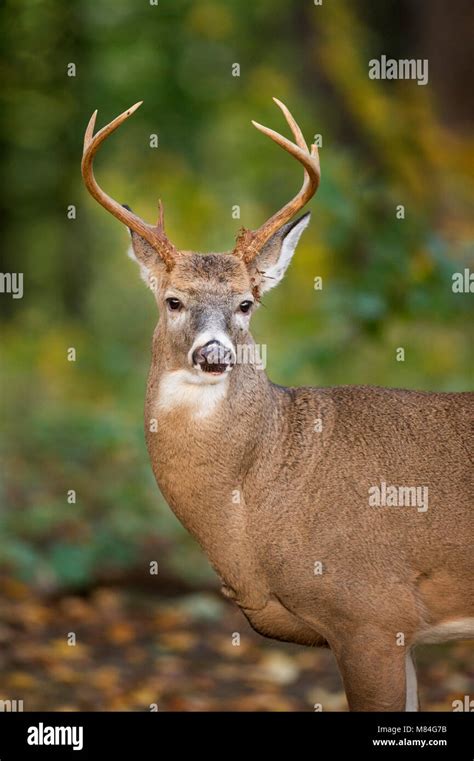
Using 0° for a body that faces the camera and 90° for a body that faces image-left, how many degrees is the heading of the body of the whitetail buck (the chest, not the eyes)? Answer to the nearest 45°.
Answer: approximately 90°
